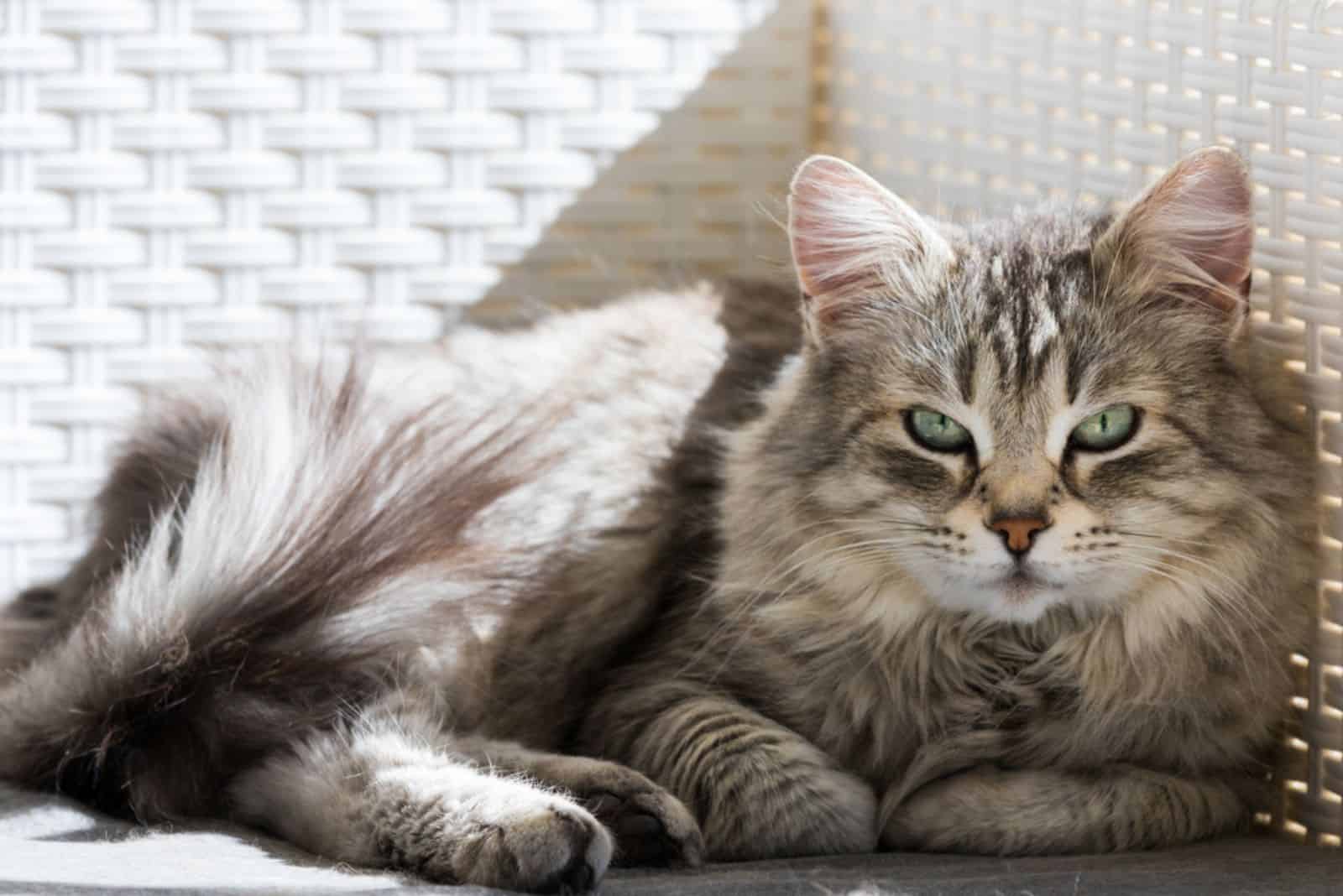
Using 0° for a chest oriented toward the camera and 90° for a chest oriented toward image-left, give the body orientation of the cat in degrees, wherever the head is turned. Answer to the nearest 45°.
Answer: approximately 315°
